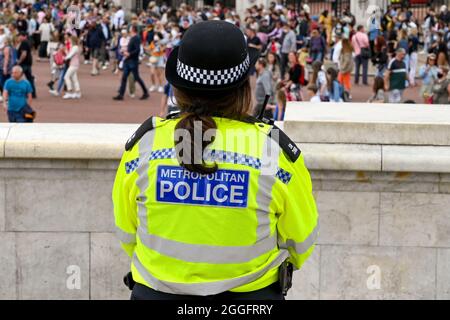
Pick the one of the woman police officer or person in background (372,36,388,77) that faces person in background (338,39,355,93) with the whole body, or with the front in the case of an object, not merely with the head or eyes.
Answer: the woman police officer

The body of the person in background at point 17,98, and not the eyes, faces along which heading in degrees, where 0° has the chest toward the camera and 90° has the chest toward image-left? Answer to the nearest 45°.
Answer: approximately 0°

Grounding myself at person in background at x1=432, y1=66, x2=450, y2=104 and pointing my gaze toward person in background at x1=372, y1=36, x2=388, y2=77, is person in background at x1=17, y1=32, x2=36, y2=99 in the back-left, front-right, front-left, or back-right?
front-left

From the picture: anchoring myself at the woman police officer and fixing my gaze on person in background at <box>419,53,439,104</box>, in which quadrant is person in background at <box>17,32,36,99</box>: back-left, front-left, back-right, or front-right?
front-left

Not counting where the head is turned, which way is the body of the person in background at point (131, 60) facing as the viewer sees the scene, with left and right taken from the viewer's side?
facing to the left of the viewer

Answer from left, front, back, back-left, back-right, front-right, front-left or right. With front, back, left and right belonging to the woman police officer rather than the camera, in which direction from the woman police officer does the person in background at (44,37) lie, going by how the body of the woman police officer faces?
front

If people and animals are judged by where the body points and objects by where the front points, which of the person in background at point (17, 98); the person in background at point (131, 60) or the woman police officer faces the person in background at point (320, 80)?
the woman police officer

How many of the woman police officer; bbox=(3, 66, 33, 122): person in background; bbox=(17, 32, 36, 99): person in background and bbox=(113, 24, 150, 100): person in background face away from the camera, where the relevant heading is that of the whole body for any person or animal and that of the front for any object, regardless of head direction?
1

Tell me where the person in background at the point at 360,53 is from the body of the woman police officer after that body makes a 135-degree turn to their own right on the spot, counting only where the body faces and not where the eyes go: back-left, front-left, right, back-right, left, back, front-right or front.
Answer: back-left

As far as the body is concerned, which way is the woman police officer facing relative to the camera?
away from the camera

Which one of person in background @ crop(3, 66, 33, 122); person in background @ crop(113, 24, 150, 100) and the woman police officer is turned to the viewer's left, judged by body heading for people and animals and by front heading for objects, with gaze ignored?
person in background @ crop(113, 24, 150, 100)

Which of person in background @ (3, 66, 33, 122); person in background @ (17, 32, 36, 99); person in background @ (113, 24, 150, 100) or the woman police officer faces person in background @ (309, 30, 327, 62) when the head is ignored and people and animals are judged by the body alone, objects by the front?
the woman police officer
